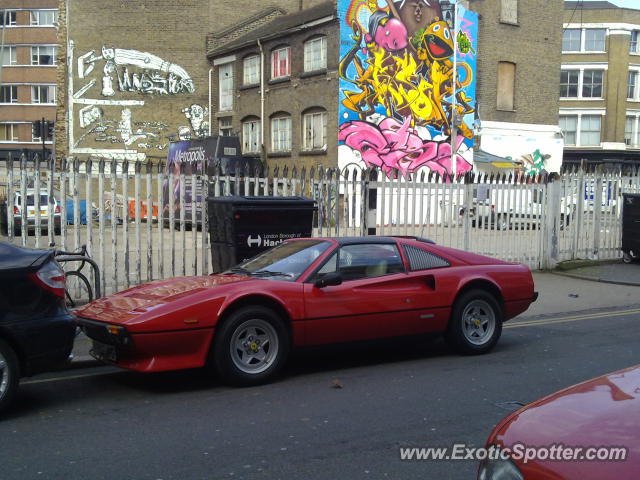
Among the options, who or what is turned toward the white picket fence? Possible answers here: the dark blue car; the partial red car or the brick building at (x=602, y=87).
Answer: the brick building

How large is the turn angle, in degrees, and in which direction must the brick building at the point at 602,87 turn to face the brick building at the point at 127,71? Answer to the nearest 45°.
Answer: approximately 45° to its right

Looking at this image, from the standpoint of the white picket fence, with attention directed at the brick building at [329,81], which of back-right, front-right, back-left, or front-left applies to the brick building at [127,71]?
front-left

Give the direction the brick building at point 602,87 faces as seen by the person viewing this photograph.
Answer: facing the viewer

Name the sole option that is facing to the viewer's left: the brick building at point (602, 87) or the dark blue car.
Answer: the dark blue car

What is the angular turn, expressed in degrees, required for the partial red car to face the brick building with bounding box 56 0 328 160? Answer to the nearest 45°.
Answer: approximately 90° to its right

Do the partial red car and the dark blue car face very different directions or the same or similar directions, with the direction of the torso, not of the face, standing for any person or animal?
same or similar directions

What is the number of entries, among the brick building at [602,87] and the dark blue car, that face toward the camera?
1

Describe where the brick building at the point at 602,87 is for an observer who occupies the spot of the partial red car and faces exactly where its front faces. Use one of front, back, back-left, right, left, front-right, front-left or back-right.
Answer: back-right

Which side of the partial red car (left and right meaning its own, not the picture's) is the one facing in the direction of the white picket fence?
right

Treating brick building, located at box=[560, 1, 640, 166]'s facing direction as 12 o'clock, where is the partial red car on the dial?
The partial red car is roughly at 12 o'clock from the brick building.

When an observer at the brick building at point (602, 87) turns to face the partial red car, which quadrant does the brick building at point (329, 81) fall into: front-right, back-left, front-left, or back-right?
front-right

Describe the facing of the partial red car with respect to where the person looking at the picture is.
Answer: facing the viewer and to the left of the viewer

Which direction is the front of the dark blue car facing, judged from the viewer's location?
facing to the left of the viewer

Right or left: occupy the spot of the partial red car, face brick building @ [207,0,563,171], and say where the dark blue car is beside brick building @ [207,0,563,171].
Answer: left

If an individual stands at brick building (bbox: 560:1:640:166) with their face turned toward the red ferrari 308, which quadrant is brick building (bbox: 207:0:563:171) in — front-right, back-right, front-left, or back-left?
front-right
